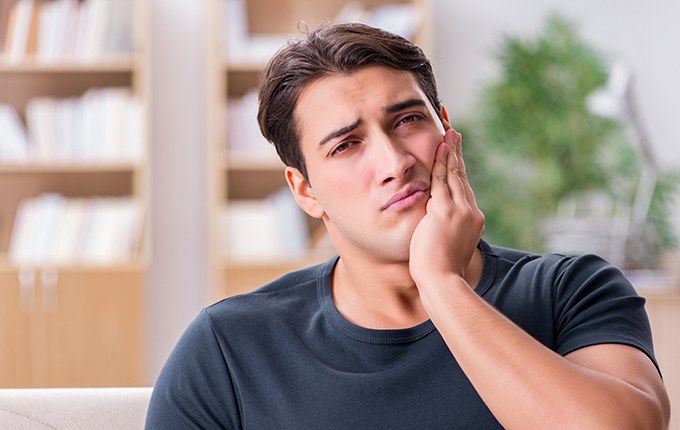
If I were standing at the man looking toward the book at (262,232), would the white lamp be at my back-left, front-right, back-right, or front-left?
front-right

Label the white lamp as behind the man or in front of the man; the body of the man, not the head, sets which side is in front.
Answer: behind

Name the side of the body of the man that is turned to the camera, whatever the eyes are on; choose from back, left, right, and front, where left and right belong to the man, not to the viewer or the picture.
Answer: front

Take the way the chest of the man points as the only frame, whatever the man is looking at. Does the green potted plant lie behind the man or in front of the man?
behind

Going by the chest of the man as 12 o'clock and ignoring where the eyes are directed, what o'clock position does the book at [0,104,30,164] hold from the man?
The book is roughly at 5 o'clock from the man.

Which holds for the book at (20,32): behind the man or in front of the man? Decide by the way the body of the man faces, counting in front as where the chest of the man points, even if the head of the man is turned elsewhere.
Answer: behind

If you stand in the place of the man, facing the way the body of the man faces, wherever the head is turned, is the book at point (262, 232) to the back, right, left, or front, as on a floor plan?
back

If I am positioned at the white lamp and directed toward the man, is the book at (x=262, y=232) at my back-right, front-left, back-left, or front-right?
front-right
